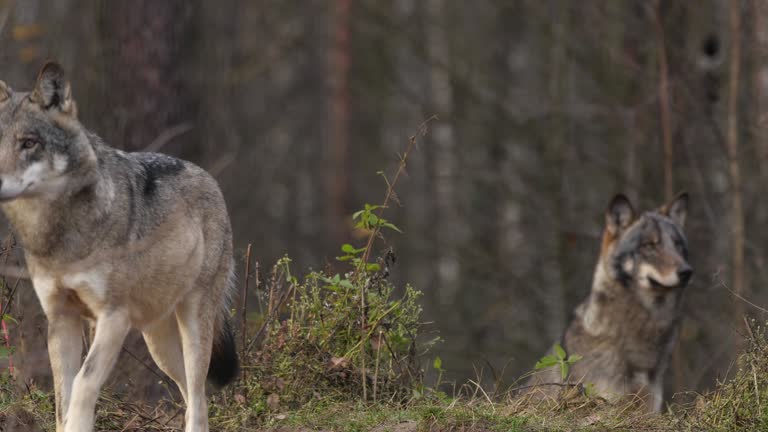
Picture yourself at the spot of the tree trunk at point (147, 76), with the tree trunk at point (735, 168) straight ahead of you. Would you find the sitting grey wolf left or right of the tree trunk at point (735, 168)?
right

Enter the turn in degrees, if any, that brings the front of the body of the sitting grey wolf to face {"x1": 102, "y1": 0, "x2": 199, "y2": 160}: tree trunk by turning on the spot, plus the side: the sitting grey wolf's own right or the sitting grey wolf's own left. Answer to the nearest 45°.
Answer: approximately 135° to the sitting grey wolf's own right

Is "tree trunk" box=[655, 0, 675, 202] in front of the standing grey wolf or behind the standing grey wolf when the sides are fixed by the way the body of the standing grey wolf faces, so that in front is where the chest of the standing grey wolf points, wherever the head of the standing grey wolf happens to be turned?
behind

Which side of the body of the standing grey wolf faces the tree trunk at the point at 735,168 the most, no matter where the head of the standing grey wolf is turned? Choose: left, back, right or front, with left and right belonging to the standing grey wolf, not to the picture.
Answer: back

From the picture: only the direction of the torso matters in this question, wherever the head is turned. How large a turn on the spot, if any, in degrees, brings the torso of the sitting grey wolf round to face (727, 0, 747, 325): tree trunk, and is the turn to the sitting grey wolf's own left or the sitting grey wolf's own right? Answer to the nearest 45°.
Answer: approximately 135° to the sitting grey wolf's own left

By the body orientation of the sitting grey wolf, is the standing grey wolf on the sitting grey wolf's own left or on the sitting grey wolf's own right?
on the sitting grey wolf's own right

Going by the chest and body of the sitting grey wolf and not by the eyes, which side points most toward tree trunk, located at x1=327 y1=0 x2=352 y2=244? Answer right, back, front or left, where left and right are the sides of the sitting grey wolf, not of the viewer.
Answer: back

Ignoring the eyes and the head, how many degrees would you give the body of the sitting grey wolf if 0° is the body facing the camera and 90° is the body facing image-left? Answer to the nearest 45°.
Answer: approximately 315°
